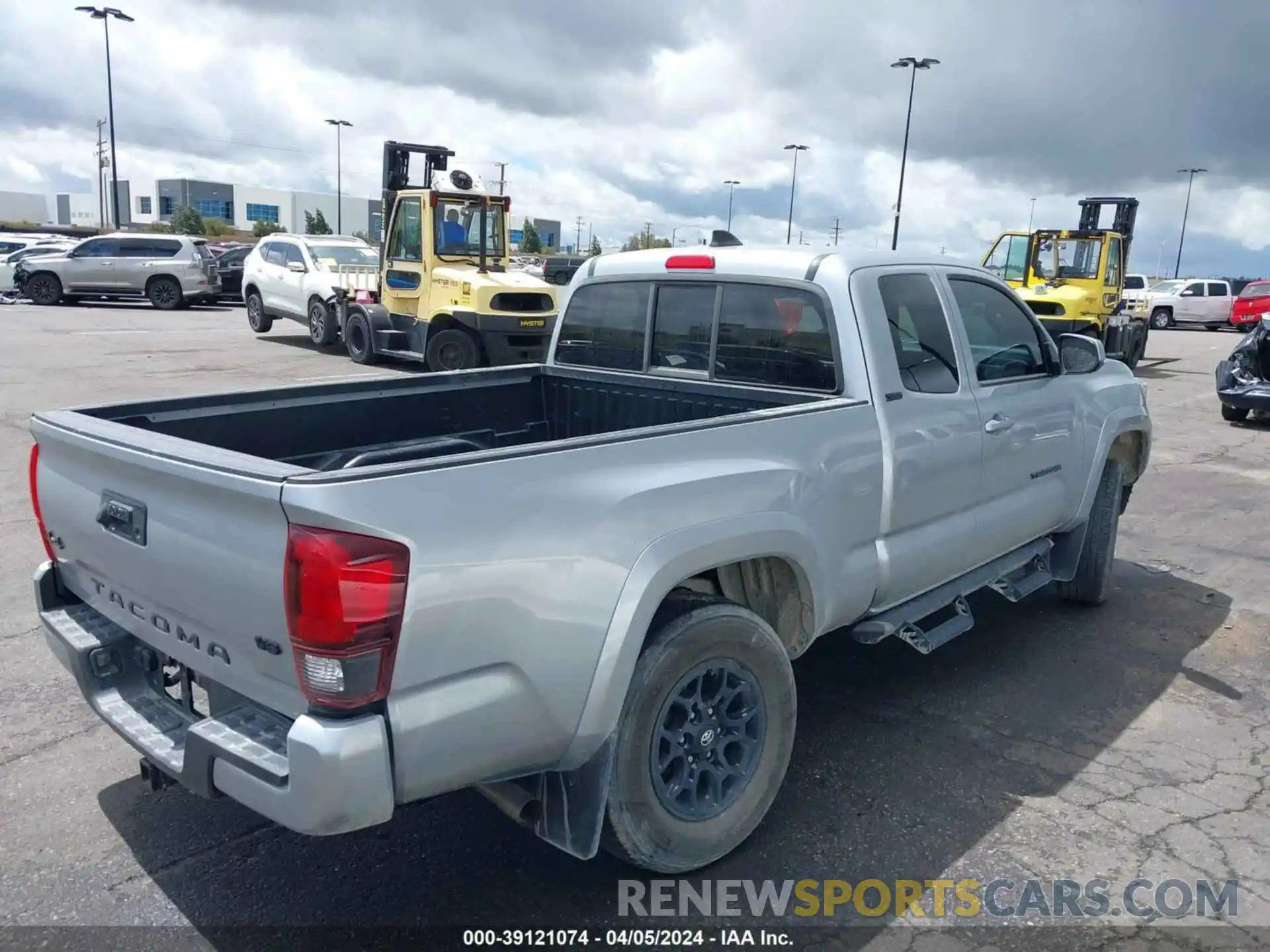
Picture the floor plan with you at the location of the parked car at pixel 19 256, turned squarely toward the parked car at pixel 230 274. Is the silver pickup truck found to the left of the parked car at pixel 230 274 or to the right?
right

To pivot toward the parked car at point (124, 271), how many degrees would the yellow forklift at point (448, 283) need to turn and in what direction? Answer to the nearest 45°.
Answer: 0° — it already faces it

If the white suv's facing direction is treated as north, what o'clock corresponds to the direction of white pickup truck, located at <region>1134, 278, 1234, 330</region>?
The white pickup truck is roughly at 10 o'clock from the white suv.

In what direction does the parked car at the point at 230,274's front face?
to the viewer's left

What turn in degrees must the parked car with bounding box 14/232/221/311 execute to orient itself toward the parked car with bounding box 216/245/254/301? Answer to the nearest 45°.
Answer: approximately 135° to its right

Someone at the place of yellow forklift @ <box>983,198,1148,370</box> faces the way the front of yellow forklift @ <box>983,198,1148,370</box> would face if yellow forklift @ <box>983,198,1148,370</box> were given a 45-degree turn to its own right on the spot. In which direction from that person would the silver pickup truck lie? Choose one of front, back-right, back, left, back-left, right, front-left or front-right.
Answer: right

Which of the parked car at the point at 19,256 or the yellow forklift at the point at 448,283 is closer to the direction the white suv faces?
the yellow forklift

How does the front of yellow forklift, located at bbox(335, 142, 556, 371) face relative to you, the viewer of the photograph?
facing away from the viewer and to the left of the viewer

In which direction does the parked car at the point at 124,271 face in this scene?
to the viewer's left

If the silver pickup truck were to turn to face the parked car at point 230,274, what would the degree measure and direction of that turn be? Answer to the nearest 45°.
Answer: approximately 45° to its left

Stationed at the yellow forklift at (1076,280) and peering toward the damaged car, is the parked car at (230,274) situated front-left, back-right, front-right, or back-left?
back-right
